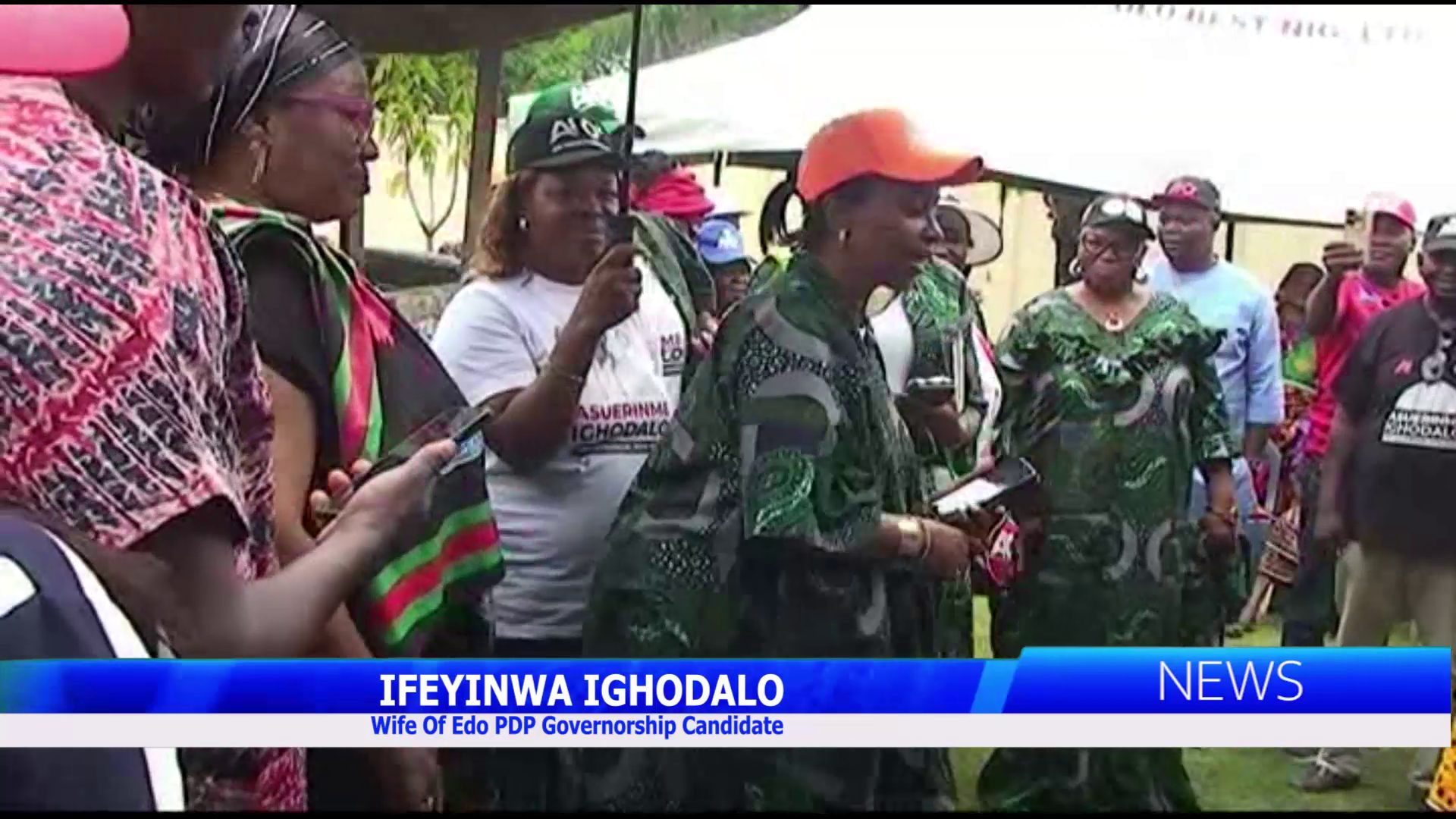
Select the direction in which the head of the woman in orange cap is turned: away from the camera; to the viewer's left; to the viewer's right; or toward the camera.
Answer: to the viewer's right

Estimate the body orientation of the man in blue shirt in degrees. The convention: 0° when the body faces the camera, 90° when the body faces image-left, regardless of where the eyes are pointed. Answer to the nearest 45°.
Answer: approximately 45°

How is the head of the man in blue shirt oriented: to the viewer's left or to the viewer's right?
to the viewer's left

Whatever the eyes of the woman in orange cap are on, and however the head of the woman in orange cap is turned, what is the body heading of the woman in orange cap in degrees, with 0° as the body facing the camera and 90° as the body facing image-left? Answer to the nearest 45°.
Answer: approximately 270°

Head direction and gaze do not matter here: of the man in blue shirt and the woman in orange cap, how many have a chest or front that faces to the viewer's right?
1

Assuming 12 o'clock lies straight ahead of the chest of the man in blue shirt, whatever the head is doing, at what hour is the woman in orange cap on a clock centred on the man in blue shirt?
The woman in orange cap is roughly at 1 o'clock from the man in blue shirt.
